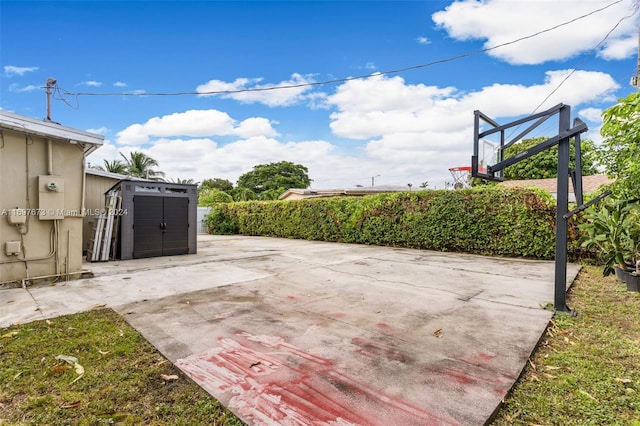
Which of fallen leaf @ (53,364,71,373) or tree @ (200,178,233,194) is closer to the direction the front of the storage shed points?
the fallen leaf

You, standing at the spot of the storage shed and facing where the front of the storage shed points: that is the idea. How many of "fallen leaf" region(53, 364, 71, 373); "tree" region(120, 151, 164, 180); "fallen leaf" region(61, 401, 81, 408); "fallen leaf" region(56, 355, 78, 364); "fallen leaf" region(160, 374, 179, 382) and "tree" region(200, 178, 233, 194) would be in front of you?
4

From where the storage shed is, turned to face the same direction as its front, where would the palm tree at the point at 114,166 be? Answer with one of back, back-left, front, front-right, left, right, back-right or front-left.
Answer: back

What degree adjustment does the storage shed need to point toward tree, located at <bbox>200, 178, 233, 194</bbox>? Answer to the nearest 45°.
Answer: approximately 180°

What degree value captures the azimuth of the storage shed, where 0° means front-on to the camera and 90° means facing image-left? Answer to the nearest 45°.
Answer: approximately 0°

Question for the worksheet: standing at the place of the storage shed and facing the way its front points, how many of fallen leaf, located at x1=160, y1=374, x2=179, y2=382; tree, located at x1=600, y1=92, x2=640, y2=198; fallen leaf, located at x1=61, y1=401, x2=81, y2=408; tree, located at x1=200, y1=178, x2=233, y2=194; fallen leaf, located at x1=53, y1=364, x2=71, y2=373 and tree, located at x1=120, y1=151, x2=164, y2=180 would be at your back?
2

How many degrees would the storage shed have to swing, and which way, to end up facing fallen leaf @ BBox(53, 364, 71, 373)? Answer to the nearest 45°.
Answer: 0° — it already faces it

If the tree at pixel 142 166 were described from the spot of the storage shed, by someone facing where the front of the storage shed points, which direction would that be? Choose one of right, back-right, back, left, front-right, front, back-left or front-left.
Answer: back

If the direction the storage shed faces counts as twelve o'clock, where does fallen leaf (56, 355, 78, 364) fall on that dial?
The fallen leaf is roughly at 12 o'clock from the storage shed.

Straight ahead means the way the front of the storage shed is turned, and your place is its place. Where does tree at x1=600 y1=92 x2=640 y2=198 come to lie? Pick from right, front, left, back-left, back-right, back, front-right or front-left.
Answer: front-left
